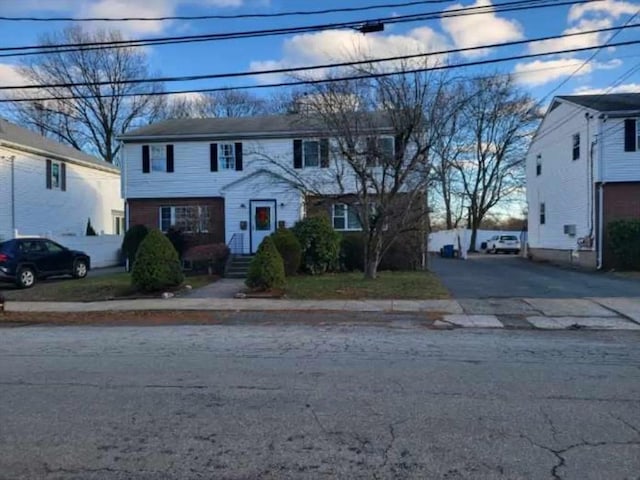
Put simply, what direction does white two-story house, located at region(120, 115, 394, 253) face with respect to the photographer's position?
facing the viewer

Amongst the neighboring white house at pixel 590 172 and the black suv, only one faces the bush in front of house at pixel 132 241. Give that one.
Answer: the black suv

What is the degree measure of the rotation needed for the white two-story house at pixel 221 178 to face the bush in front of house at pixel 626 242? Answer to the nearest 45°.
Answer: approximately 90° to its left

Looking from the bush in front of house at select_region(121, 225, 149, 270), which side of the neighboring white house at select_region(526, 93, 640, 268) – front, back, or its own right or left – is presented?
right

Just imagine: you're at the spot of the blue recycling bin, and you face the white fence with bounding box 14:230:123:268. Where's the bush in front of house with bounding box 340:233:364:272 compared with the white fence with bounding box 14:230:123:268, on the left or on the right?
left

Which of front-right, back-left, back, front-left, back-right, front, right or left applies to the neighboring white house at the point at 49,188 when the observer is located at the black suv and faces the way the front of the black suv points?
front-left

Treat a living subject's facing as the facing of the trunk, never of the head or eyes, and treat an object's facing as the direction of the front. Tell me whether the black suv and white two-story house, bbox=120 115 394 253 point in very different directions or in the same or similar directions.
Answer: very different directions

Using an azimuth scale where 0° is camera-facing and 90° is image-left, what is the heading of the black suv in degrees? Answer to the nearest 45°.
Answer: approximately 225°

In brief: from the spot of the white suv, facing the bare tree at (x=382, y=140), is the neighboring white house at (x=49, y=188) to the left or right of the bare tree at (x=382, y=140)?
right

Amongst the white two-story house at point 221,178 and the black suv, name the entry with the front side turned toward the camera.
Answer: the white two-story house

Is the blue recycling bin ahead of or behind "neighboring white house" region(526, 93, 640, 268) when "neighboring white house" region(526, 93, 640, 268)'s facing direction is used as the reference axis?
behind

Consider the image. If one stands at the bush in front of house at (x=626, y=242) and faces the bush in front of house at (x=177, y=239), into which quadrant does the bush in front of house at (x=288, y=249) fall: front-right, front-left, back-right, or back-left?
front-left

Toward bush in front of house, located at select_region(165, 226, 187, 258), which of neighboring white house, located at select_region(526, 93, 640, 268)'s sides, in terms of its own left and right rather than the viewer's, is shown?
right

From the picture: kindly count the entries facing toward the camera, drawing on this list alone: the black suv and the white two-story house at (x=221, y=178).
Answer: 1
